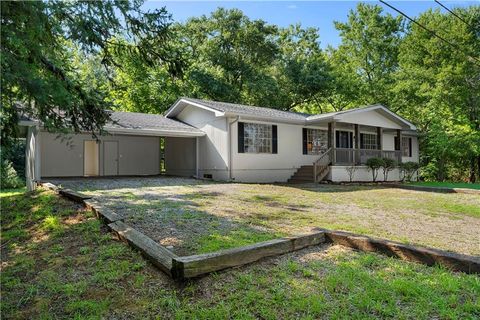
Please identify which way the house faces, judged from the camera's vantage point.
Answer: facing the viewer and to the right of the viewer

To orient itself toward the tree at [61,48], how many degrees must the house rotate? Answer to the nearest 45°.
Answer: approximately 45° to its right

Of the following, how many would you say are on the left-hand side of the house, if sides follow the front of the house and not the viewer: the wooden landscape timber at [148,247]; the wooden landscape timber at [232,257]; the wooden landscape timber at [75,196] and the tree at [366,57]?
1

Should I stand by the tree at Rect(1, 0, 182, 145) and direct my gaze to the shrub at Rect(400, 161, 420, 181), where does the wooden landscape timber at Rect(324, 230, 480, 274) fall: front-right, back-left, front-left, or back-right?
front-right

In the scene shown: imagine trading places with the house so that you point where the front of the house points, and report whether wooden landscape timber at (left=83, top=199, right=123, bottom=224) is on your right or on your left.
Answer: on your right

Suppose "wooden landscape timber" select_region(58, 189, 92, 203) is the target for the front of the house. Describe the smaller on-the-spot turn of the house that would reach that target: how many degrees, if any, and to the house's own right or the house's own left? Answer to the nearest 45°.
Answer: approximately 90° to the house's own right

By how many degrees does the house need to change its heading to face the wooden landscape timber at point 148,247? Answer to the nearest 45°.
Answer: approximately 45° to its right

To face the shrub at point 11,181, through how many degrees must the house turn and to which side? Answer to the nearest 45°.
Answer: approximately 135° to its right

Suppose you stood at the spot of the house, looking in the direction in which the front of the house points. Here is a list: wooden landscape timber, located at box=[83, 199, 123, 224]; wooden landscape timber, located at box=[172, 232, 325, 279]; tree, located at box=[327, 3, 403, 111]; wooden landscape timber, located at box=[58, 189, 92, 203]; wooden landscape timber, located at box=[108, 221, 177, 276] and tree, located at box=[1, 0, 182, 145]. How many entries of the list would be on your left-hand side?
1

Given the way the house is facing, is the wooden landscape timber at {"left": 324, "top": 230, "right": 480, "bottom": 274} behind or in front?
in front

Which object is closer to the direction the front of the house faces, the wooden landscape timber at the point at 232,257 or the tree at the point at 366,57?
the wooden landscape timber

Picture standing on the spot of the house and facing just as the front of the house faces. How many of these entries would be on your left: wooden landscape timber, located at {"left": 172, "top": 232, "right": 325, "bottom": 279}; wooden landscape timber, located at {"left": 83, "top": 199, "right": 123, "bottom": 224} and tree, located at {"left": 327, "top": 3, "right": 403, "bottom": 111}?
1
